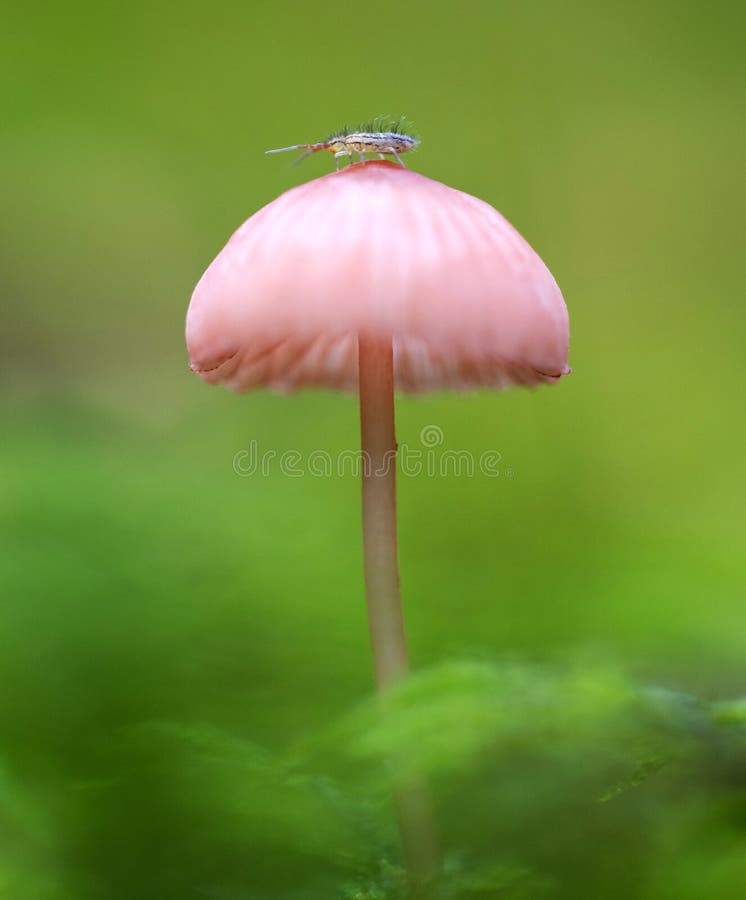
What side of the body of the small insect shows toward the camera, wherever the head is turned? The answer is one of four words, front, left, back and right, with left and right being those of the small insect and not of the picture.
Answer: left
